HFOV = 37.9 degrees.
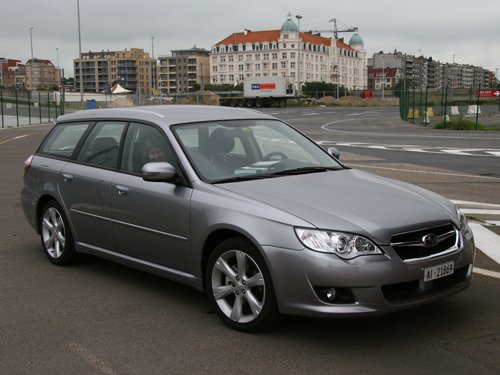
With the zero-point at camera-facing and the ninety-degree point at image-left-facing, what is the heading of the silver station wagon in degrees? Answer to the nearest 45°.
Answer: approximately 315°
